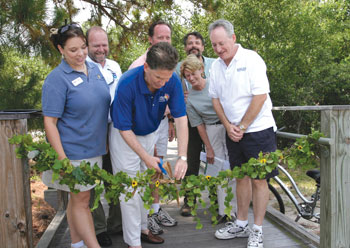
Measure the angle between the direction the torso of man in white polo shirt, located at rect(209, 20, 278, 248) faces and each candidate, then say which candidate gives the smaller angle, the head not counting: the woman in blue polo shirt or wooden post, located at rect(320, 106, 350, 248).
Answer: the woman in blue polo shirt

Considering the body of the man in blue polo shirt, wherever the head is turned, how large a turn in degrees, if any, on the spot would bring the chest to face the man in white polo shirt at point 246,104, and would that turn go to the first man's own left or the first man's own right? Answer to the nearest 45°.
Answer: approximately 45° to the first man's own left

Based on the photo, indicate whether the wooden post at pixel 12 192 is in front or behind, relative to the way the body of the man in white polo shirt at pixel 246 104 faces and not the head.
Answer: in front

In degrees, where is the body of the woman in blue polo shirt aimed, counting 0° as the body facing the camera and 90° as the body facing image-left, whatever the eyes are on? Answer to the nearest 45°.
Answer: approximately 315°

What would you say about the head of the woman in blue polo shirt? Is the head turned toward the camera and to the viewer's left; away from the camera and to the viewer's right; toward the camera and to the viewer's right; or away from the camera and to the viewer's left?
toward the camera and to the viewer's right

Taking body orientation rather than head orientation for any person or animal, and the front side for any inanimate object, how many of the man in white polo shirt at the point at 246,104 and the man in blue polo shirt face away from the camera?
0

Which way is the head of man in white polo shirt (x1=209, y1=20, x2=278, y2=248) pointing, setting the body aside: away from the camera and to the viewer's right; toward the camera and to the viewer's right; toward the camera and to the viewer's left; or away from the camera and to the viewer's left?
toward the camera and to the viewer's left

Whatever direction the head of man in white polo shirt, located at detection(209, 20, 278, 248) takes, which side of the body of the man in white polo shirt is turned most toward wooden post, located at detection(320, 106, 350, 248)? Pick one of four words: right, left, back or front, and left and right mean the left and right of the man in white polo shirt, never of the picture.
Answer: left

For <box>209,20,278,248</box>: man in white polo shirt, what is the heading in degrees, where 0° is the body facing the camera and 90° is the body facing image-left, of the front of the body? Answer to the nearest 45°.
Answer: approximately 45°
